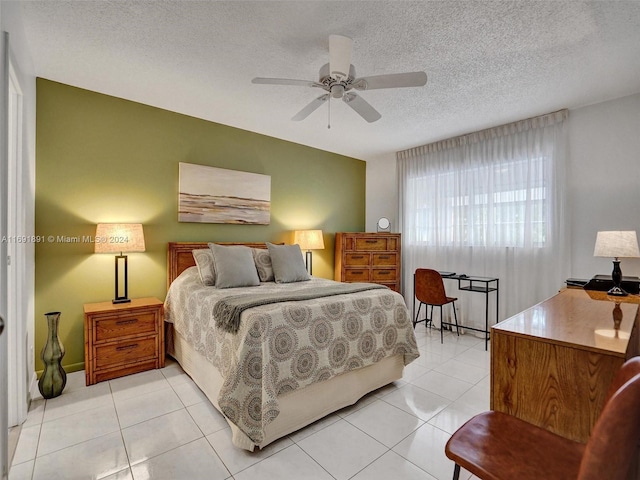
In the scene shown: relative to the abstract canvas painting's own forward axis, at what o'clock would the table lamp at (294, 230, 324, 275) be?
The table lamp is roughly at 10 o'clock from the abstract canvas painting.

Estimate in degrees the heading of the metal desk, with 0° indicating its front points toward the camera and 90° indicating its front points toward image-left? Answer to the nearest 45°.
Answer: approximately 45°

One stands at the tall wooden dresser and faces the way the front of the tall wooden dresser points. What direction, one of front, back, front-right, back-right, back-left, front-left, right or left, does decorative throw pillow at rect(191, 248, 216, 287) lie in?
front-right

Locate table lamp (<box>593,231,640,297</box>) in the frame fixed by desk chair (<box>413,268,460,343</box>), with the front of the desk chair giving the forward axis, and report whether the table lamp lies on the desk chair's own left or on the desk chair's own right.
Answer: on the desk chair's own right

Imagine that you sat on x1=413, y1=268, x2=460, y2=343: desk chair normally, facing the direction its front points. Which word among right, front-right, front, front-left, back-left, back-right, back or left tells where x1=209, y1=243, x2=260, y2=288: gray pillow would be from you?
back

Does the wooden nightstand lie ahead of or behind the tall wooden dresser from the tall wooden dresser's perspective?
ahead

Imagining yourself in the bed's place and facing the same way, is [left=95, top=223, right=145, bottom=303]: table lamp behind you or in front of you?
behind

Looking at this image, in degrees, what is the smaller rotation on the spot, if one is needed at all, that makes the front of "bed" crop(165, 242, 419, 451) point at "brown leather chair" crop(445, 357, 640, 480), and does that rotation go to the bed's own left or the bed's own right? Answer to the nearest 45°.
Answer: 0° — it already faces it

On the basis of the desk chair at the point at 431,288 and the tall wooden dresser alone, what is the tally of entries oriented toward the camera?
1

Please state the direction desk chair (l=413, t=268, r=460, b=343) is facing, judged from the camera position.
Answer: facing away from the viewer and to the right of the viewer

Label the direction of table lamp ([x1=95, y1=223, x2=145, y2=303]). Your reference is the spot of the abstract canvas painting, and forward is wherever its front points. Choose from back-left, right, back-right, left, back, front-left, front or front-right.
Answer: right

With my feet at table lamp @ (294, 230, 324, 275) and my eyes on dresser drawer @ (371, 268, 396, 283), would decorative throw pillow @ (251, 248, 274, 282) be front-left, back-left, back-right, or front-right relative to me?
back-right

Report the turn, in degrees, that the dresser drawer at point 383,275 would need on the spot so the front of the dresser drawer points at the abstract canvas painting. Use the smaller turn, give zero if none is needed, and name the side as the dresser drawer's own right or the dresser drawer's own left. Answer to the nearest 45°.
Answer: approximately 45° to the dresser drawer's own right

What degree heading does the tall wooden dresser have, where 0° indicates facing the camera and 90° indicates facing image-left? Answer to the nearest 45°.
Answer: approximately 0°

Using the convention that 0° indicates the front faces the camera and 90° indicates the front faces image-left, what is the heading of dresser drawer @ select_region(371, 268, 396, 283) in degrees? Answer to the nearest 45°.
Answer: approximately 0°

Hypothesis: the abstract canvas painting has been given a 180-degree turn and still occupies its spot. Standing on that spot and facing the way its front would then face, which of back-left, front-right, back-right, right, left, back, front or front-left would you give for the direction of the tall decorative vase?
left

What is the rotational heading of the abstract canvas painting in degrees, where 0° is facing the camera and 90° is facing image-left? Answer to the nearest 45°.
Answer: approximately 315°

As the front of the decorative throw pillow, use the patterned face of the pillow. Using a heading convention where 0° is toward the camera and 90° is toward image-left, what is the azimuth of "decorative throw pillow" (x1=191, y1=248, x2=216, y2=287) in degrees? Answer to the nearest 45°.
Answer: approximately 315°
